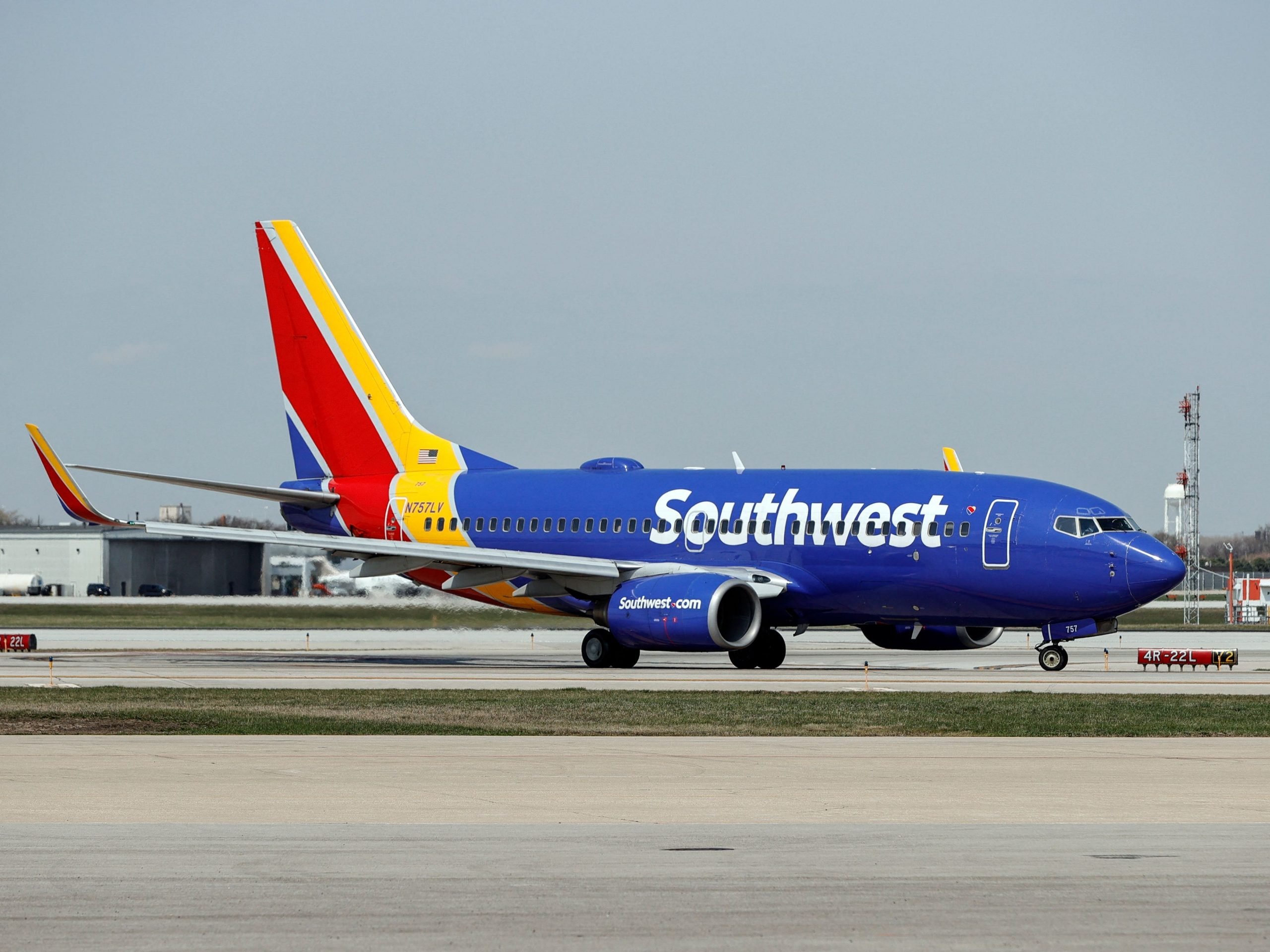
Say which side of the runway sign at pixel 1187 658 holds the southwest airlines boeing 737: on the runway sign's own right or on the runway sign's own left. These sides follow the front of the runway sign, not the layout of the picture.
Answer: on the runway sign's own right

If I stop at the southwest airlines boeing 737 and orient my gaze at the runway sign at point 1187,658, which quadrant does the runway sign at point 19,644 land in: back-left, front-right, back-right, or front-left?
back-left

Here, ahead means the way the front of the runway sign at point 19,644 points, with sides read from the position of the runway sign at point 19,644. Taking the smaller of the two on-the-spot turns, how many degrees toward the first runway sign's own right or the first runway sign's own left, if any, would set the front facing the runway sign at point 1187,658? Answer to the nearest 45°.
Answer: approximately 45° to the first runway sign's own left

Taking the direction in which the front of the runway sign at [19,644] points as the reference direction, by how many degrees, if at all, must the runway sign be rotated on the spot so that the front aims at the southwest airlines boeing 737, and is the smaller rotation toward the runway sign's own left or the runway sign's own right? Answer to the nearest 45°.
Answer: approximately 45° to the runway sign's own left

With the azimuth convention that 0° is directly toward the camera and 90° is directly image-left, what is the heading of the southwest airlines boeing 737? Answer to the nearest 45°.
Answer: approximately 315°

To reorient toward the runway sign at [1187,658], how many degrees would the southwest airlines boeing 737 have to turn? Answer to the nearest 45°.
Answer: approximately 45° to its left

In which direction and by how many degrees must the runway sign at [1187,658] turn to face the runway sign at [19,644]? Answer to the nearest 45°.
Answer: approximately 90° to its right

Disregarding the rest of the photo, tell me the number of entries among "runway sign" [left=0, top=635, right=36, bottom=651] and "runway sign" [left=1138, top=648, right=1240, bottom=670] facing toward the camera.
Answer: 2

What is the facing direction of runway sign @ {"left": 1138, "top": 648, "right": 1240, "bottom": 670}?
toward the camera
